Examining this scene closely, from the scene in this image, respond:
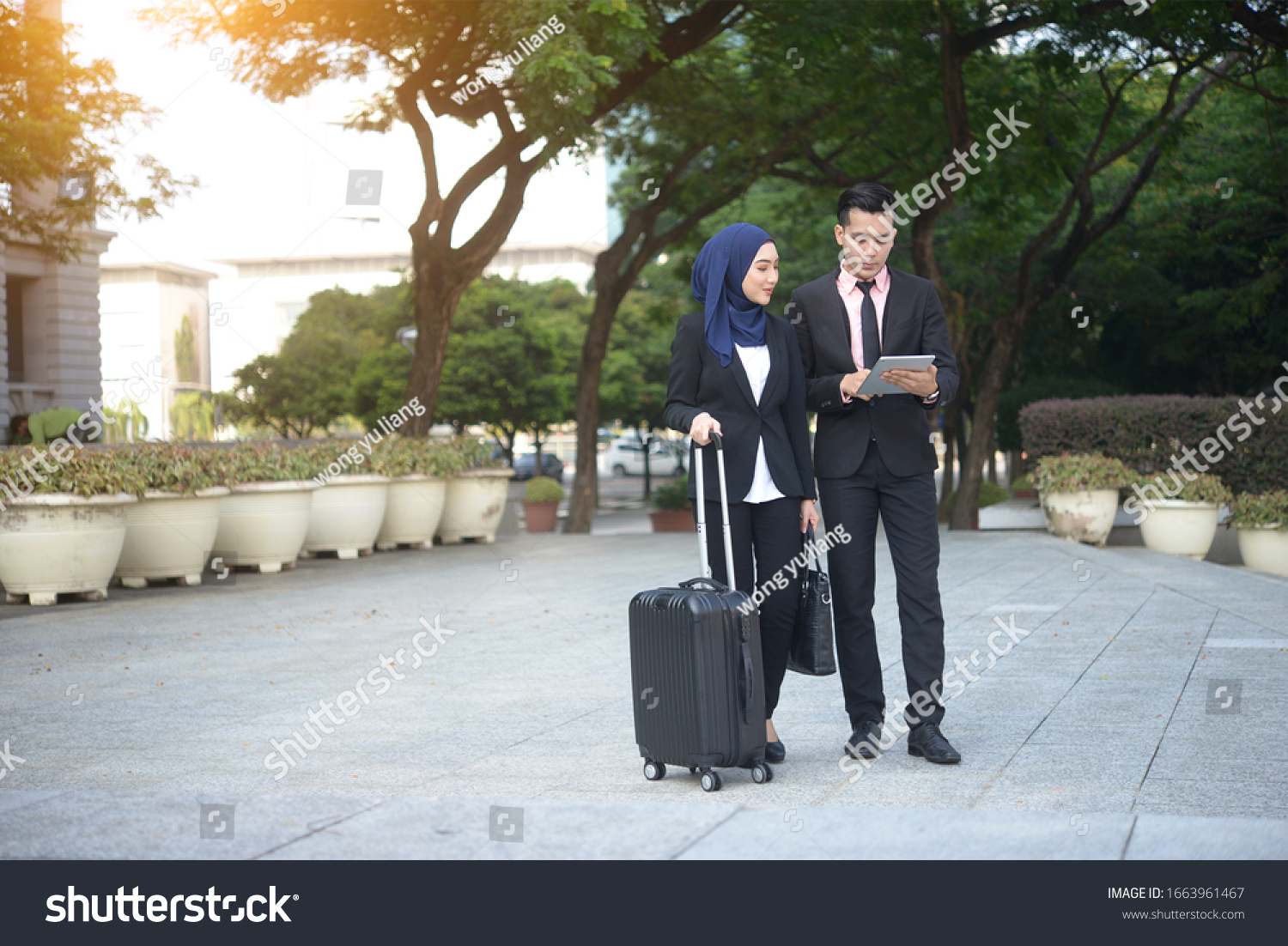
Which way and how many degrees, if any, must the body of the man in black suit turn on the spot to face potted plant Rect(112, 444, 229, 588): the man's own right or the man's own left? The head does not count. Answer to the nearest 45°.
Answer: approximately 135° to the man's own right

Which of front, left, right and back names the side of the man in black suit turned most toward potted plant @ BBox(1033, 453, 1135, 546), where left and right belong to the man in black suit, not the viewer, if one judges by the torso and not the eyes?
back

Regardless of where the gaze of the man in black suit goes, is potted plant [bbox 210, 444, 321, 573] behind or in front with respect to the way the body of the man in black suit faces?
behind

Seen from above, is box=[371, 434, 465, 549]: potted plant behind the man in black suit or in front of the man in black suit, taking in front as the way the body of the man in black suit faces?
behind

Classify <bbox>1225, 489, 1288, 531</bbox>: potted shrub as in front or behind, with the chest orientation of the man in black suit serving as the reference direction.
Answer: behind

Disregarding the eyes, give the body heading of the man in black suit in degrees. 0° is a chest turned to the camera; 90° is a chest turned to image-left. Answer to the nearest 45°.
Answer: approximately 0°

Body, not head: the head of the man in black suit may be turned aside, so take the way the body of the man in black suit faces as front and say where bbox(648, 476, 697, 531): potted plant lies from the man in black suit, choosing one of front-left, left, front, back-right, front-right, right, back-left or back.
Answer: back

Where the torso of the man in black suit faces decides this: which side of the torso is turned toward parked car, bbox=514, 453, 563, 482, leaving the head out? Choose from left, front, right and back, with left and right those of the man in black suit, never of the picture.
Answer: back

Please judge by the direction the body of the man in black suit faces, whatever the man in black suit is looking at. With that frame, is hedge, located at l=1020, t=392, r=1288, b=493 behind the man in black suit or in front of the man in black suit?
behind
